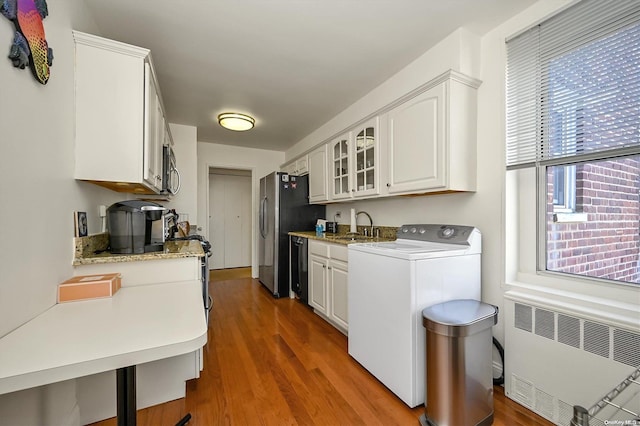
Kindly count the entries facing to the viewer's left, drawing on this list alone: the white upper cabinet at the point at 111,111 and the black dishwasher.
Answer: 1

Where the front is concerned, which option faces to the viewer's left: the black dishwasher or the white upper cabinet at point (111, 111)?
the black dishwasher

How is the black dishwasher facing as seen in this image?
to the viewer's left

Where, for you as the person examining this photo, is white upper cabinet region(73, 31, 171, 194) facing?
facing to the right of the viewer

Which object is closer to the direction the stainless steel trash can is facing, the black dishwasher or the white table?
the white table

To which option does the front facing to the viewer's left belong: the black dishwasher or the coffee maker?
the black dishwasher

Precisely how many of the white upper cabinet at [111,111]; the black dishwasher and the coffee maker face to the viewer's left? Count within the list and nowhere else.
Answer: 1

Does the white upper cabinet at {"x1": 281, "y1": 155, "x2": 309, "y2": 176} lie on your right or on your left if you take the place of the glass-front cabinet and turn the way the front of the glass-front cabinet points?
on your right

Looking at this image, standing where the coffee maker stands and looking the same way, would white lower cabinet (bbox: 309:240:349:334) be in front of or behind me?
in front
